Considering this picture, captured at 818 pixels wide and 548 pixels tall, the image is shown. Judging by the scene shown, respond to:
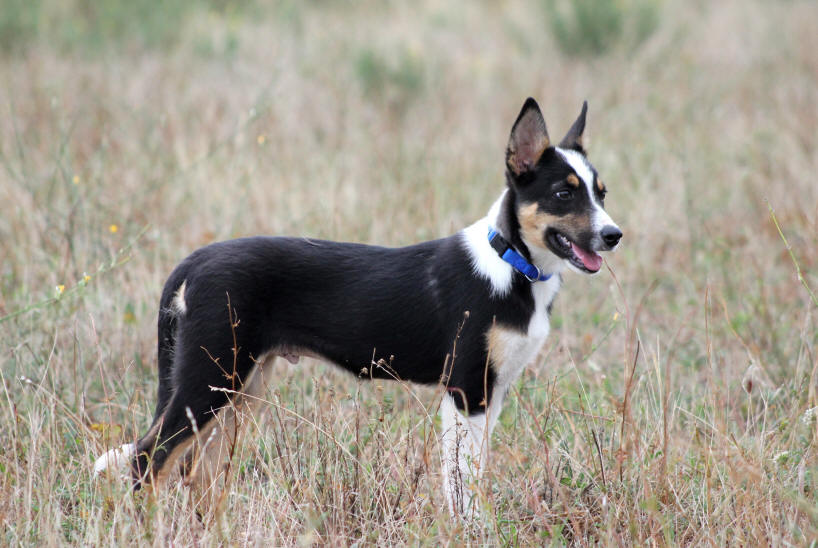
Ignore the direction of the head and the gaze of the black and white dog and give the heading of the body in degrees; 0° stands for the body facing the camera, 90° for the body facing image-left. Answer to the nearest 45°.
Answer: approximately 270°
